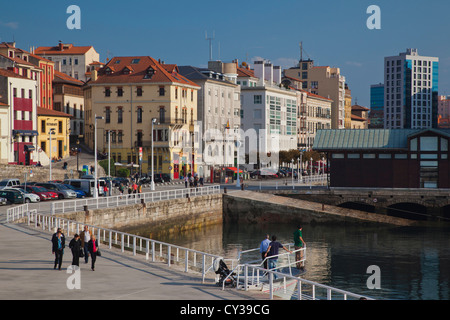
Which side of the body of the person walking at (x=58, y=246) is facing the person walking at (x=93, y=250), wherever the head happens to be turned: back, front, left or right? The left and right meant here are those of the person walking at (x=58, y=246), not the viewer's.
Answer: left

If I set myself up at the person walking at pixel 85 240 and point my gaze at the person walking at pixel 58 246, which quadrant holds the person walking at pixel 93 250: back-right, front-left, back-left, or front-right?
front-left

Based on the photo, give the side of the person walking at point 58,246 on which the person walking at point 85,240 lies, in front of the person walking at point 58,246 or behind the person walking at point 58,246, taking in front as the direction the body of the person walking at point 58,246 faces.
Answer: behind

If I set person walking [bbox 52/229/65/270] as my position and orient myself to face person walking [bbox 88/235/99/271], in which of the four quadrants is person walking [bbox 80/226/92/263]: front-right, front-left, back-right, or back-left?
front-left

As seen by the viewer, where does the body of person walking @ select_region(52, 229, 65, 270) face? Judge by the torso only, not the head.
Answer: toward the camera

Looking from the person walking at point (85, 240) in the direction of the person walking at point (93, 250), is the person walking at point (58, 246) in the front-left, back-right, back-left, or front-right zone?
front-right
